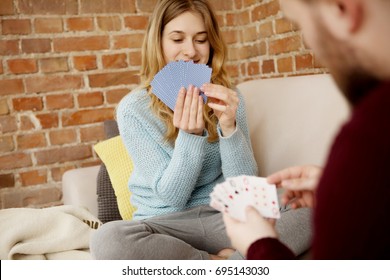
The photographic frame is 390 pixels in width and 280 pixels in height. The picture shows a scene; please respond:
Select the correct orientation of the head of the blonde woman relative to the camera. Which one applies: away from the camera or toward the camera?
toward the camera

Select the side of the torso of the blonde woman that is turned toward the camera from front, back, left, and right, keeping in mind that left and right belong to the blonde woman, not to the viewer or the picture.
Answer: front
